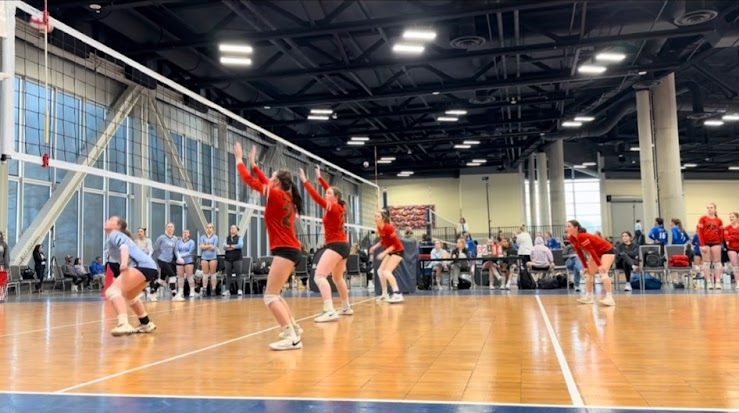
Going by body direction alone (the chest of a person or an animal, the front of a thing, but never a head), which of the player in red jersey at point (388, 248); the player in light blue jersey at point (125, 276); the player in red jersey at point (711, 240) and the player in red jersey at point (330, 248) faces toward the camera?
the player in red jersey at point (711, 240)

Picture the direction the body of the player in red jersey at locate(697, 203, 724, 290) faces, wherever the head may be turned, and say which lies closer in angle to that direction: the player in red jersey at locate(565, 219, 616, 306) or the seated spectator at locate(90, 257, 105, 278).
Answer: the player in red jersey

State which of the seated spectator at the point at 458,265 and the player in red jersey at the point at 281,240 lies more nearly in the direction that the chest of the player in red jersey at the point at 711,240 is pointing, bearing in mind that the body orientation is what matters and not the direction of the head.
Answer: the player in red jersey

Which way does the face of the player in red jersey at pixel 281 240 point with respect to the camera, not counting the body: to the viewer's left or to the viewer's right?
to the viewer's left

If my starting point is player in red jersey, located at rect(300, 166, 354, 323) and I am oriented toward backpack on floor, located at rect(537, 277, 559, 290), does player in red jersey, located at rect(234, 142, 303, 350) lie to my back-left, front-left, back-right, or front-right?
back-right

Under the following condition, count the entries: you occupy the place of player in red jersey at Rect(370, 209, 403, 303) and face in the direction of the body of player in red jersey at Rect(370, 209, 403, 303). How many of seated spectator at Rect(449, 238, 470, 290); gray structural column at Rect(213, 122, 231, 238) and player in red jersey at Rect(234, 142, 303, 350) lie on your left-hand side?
1

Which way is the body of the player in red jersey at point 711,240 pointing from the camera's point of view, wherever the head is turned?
toward the camera

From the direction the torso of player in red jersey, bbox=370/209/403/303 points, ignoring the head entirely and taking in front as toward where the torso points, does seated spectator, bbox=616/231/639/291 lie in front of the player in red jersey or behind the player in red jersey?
behind

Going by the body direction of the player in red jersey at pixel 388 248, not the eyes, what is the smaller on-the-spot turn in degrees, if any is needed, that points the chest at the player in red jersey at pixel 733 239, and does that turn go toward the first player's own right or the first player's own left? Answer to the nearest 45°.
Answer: approximately 180°
